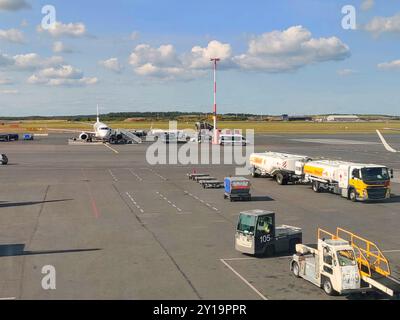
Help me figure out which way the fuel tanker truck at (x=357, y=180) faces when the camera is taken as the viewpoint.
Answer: facing the viewer and to the right of the viewer
